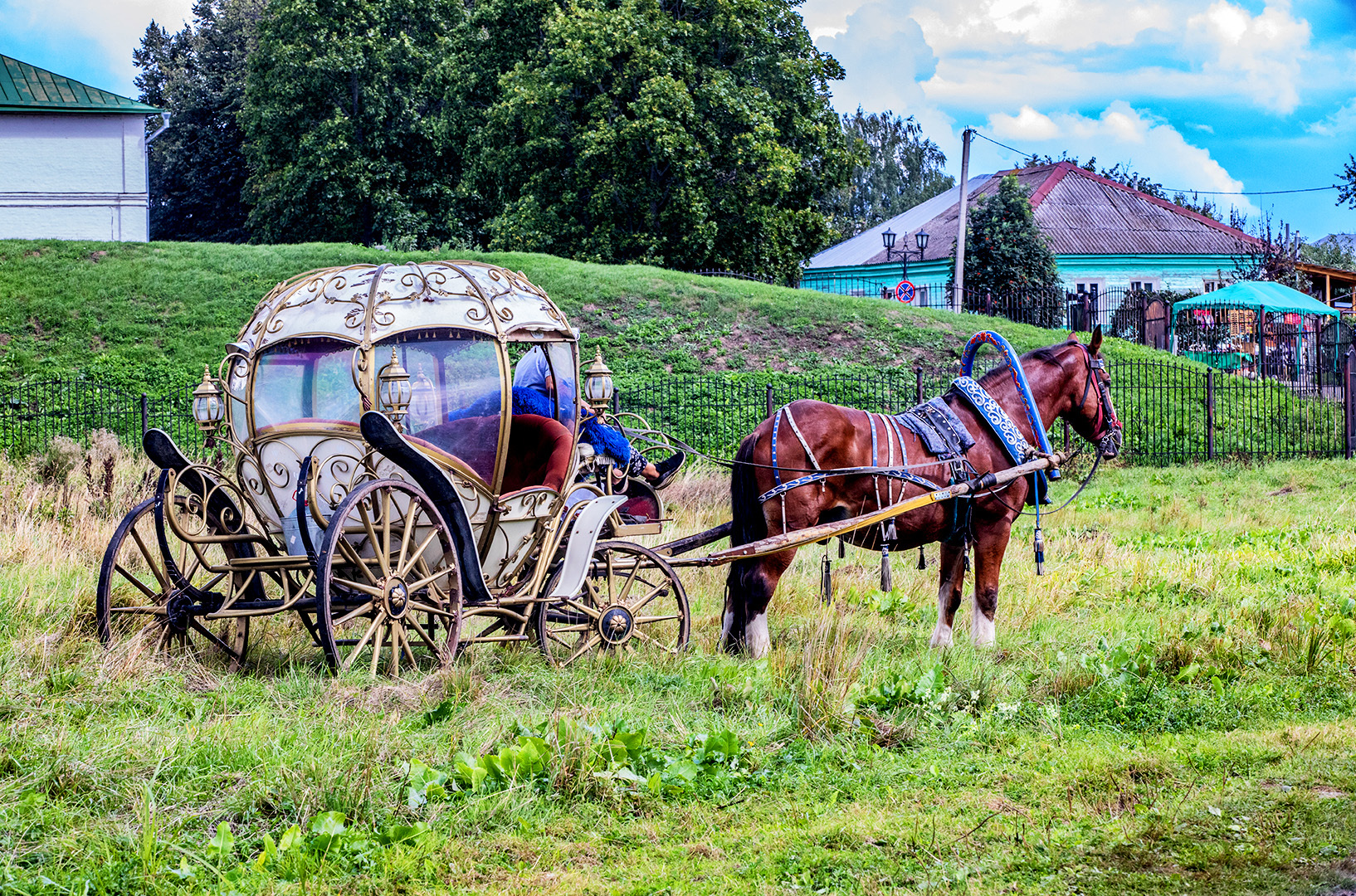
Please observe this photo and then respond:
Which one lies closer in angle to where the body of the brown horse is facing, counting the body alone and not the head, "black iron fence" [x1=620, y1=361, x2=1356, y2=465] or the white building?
the black iron fence

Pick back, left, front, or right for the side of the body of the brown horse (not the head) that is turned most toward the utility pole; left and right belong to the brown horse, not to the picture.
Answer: left

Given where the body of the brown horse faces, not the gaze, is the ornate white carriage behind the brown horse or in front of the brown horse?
behind

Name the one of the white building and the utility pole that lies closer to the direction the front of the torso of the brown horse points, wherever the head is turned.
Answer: the utility pole

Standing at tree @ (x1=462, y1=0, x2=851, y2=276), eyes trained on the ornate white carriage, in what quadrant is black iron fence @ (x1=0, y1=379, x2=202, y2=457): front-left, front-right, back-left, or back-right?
front-right

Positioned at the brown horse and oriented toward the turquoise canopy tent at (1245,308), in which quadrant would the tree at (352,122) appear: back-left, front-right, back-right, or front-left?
front-left

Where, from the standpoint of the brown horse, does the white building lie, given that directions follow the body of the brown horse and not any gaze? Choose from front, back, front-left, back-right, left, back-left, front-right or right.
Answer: back-left

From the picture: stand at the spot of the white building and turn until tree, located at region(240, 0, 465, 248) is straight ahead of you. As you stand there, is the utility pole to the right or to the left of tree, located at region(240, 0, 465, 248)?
right

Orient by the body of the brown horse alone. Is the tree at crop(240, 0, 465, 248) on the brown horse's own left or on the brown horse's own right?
on the brown horse's own left

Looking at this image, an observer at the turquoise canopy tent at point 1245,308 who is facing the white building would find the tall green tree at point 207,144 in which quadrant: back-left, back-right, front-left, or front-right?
front-right

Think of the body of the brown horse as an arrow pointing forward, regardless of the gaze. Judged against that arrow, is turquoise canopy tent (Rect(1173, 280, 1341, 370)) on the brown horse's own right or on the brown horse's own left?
on the brown horse's own left

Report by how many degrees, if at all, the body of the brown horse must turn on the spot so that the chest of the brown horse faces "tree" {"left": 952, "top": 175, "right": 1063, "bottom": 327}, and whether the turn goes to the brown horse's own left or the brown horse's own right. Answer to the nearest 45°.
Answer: approximately 90° to the brown horse's own left

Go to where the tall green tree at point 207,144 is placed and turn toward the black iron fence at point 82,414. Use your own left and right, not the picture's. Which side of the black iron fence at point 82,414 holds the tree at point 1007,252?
left

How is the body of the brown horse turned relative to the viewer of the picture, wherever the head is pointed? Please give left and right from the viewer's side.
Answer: facing to the right of the viewer

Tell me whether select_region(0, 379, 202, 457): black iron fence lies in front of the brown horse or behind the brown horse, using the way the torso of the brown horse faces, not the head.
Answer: behind
